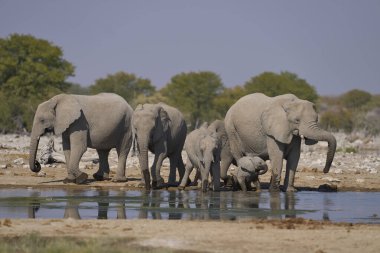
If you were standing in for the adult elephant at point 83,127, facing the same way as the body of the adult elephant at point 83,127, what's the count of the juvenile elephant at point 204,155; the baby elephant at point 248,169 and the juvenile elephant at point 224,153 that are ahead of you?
0

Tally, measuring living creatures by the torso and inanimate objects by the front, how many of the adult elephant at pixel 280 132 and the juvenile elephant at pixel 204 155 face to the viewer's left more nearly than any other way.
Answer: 0

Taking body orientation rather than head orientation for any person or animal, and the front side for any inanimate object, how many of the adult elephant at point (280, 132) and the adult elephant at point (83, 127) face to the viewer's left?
1

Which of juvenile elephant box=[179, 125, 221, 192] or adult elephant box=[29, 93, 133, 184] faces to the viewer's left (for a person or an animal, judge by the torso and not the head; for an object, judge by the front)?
the adult elephant

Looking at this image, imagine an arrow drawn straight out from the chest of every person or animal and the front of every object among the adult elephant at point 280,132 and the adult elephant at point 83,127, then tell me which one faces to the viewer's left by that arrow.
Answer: the adult elephant at point 83,127

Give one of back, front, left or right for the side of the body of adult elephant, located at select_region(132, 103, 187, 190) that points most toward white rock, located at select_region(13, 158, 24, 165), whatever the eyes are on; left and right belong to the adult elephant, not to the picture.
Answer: right

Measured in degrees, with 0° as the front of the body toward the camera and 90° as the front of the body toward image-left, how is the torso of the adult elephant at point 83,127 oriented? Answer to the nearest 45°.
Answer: approximately 90°

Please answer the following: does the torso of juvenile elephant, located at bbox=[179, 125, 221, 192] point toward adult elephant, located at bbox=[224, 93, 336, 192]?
no

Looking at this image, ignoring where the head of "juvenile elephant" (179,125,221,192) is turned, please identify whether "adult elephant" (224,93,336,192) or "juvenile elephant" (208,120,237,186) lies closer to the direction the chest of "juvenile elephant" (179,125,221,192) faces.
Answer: the adult elephant

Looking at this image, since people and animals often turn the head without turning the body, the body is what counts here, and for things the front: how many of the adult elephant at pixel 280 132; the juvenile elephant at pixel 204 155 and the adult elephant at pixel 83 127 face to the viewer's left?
1

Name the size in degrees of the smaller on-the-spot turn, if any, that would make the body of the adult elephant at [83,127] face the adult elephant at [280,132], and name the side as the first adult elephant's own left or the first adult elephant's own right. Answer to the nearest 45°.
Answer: approximately 135° to the first adult elephant's own left

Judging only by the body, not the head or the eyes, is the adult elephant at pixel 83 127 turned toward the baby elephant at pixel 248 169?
no

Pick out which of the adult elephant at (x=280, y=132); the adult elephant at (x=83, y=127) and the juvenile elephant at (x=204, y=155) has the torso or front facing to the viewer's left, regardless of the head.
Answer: the adult elephant at (x=83, y=127)

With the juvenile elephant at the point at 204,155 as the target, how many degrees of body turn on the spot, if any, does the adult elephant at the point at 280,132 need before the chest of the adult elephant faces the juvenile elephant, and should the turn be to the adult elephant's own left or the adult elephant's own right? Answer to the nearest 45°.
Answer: approximately 135° to the adult elephant's own right

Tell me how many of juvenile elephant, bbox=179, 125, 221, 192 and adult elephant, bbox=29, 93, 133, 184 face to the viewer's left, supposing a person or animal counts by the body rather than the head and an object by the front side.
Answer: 1

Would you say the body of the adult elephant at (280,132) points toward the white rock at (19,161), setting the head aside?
no

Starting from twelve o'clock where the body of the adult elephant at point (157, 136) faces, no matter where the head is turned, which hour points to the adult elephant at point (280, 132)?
the adult elephant at point (280, 132) is roughly at 8 o'clock from the adult elephant at point (157, 136).

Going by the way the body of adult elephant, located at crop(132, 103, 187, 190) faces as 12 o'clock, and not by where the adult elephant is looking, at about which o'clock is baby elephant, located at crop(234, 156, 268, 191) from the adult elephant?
The baby elephant is roughly at 8 o'clock from the adult elephant.

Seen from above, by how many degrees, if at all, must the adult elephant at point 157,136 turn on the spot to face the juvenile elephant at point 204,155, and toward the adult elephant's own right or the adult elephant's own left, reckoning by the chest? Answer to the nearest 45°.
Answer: approximately 90° to the adult elephant's own left

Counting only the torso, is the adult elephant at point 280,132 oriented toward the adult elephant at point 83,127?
no
